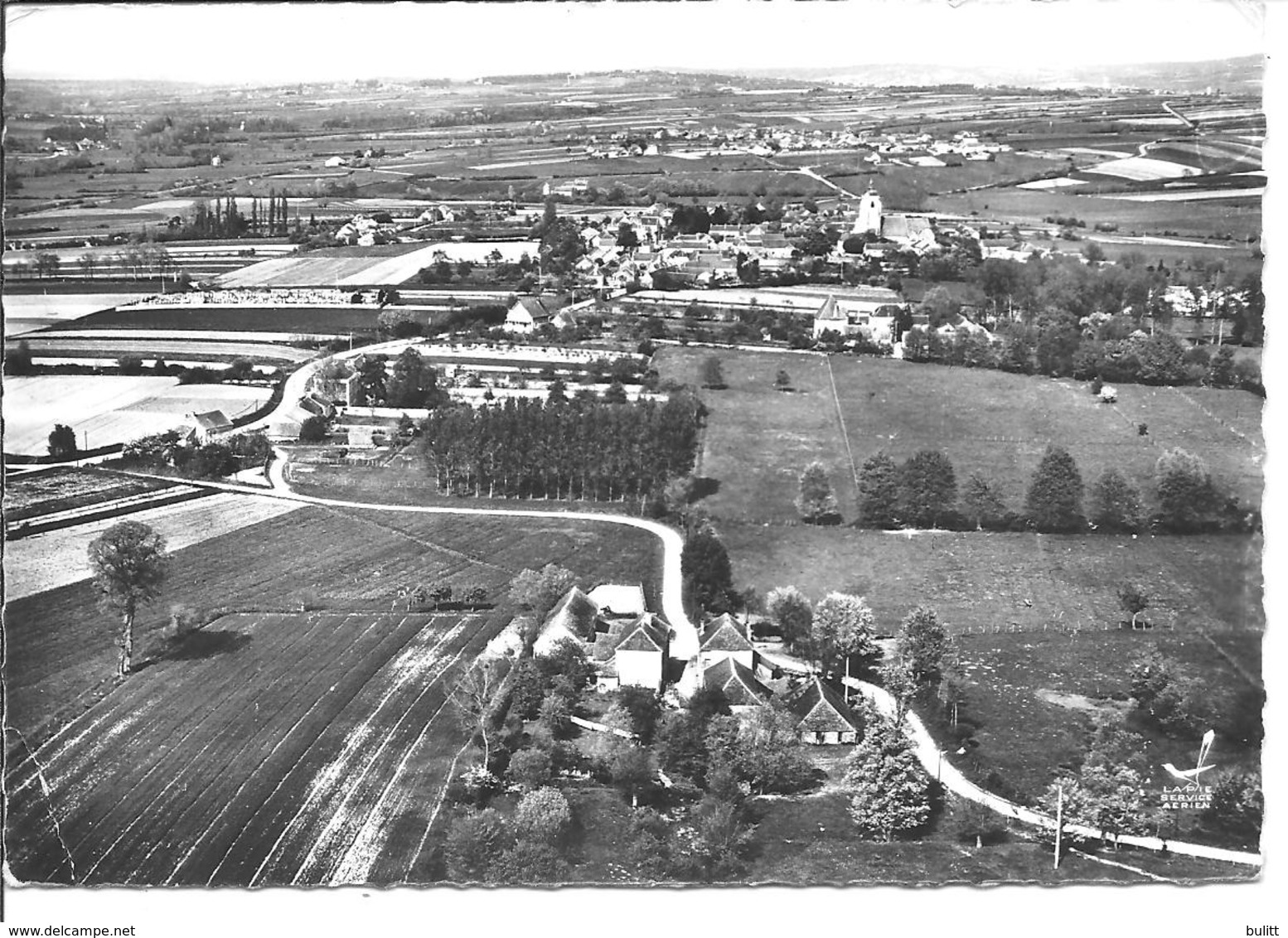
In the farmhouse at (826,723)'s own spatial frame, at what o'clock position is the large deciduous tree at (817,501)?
The large deciduous tree is roughly at 6 o'clock from the farmhouse.

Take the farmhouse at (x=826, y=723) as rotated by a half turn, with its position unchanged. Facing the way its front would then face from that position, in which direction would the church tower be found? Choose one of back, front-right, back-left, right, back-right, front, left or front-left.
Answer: front

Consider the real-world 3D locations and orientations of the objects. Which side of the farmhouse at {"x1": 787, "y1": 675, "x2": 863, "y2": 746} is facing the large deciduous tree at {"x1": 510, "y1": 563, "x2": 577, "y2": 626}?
right

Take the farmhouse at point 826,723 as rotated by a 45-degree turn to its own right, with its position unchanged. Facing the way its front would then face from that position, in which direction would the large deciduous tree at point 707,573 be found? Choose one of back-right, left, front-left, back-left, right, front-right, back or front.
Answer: right

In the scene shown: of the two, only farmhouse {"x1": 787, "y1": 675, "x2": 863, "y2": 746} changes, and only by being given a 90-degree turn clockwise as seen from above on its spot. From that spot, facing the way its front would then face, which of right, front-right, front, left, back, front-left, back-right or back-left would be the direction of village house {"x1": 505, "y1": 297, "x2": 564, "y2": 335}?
front-right

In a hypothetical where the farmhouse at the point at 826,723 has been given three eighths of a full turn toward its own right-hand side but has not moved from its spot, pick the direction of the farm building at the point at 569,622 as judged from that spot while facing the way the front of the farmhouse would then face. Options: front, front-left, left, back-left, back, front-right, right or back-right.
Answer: front-left

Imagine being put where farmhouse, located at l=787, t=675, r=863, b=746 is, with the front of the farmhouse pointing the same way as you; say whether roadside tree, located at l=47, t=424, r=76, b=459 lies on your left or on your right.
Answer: on your right

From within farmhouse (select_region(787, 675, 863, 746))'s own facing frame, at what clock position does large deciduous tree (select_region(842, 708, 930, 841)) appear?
The large deciduous tree is roughly at 11 o'clock from the farmhouse.

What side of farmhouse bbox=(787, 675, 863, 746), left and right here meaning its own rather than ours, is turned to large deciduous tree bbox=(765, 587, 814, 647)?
back

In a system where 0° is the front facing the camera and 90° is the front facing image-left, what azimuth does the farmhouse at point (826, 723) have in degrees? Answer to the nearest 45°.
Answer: approximately 0°

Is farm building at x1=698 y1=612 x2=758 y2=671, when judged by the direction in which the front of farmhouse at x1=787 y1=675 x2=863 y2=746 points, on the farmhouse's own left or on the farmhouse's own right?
on the farmhouse's own right
